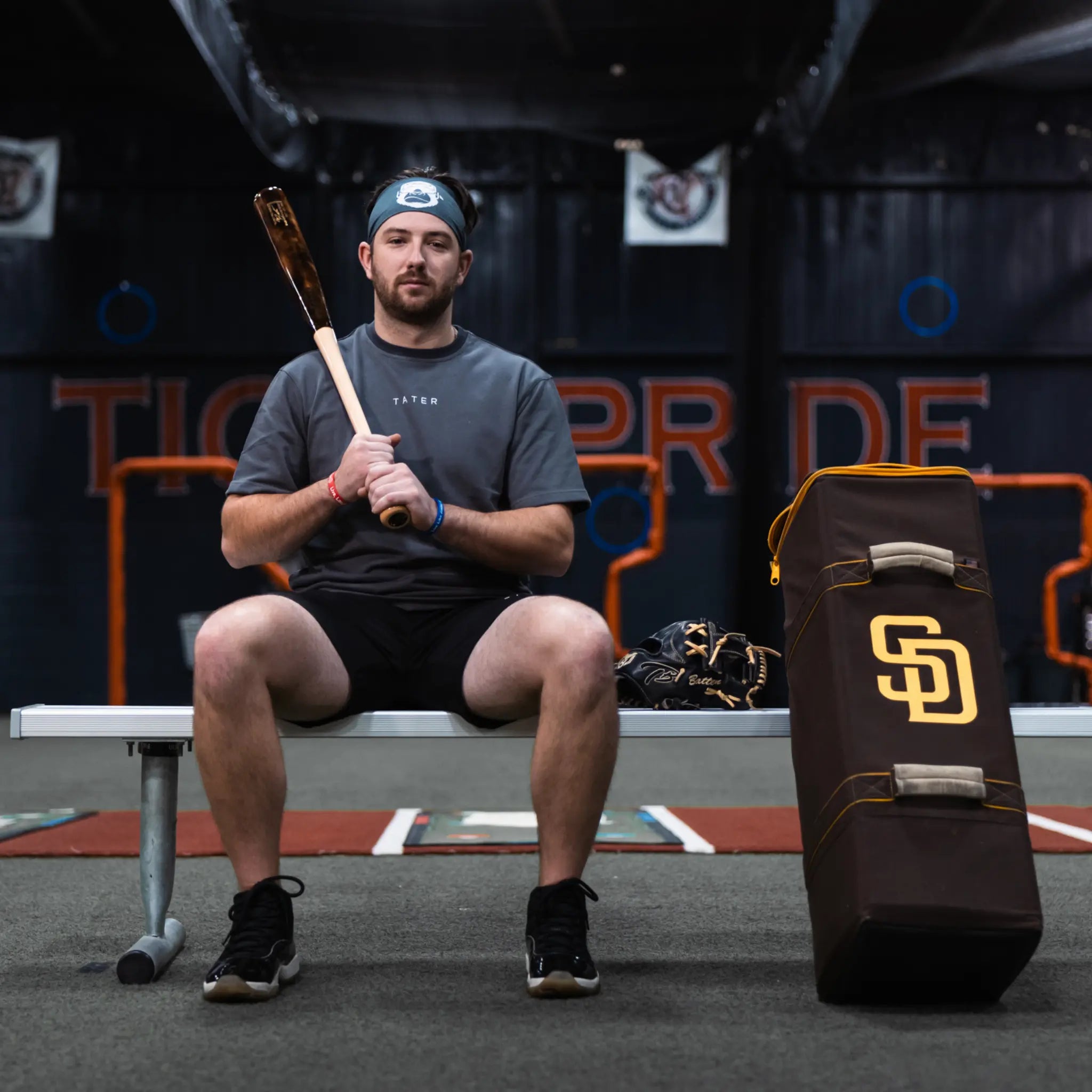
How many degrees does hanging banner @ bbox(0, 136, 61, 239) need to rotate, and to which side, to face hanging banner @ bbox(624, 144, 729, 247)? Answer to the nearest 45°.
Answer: approximately 90° to its left

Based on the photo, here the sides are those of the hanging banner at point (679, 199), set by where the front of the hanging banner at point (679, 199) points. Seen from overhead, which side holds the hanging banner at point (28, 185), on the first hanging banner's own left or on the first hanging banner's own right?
on the first hanging banner's own right

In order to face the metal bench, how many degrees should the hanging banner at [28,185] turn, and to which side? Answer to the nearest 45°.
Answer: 0° — it already faces it

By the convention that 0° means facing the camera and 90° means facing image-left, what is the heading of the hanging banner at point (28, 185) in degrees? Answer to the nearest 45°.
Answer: approximately 0°

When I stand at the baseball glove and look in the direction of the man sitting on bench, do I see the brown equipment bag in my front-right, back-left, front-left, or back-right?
back-left

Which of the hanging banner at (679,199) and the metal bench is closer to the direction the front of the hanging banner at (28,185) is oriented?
the metal bench

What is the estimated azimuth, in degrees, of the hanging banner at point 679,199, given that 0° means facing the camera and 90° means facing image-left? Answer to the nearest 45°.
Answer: approximately 0°

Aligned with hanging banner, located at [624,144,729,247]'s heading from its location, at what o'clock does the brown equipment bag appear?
The brown equipment bag is roughly at 12 o'clock from the hanging banner.

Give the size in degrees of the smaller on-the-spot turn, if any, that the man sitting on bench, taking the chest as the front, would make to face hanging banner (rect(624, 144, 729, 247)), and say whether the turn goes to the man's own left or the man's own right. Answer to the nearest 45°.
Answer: approximately 180°

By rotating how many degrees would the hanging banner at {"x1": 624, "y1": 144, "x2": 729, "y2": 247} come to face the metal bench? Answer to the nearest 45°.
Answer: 0° — it already faces it

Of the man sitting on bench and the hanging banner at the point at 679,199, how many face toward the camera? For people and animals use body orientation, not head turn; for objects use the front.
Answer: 2
